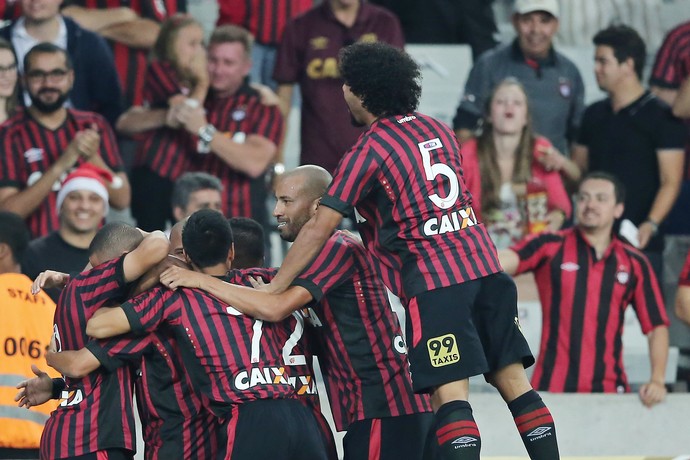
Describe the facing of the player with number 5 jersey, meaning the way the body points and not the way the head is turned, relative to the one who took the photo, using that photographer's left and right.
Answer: facing away from the viewer and to the left of the viewer

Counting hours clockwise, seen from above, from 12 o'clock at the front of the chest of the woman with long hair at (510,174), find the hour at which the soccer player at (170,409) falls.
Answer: The soccer player is roughly at 1 o'clock from the woman with long hair.

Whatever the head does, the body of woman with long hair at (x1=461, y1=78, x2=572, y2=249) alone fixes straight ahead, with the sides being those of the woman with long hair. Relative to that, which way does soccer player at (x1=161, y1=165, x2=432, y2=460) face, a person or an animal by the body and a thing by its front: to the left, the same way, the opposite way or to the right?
to the right

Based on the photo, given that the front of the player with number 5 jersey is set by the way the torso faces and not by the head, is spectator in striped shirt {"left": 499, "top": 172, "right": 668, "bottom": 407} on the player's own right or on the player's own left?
on the player's own right

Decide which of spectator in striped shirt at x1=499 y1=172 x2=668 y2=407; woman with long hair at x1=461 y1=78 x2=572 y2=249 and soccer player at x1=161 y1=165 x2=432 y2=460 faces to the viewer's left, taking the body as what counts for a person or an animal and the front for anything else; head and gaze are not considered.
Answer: the soccer player

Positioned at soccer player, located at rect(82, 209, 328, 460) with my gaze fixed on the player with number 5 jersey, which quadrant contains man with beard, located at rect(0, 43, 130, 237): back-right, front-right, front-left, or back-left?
back-left

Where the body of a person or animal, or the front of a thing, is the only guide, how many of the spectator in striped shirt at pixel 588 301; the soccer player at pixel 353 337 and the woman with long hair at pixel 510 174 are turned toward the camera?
2

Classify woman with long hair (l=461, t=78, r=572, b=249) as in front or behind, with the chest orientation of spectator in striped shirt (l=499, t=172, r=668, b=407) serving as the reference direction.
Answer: behind

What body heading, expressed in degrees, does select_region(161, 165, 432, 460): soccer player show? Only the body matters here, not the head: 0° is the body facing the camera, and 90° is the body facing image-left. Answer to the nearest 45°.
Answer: approximately 90°
